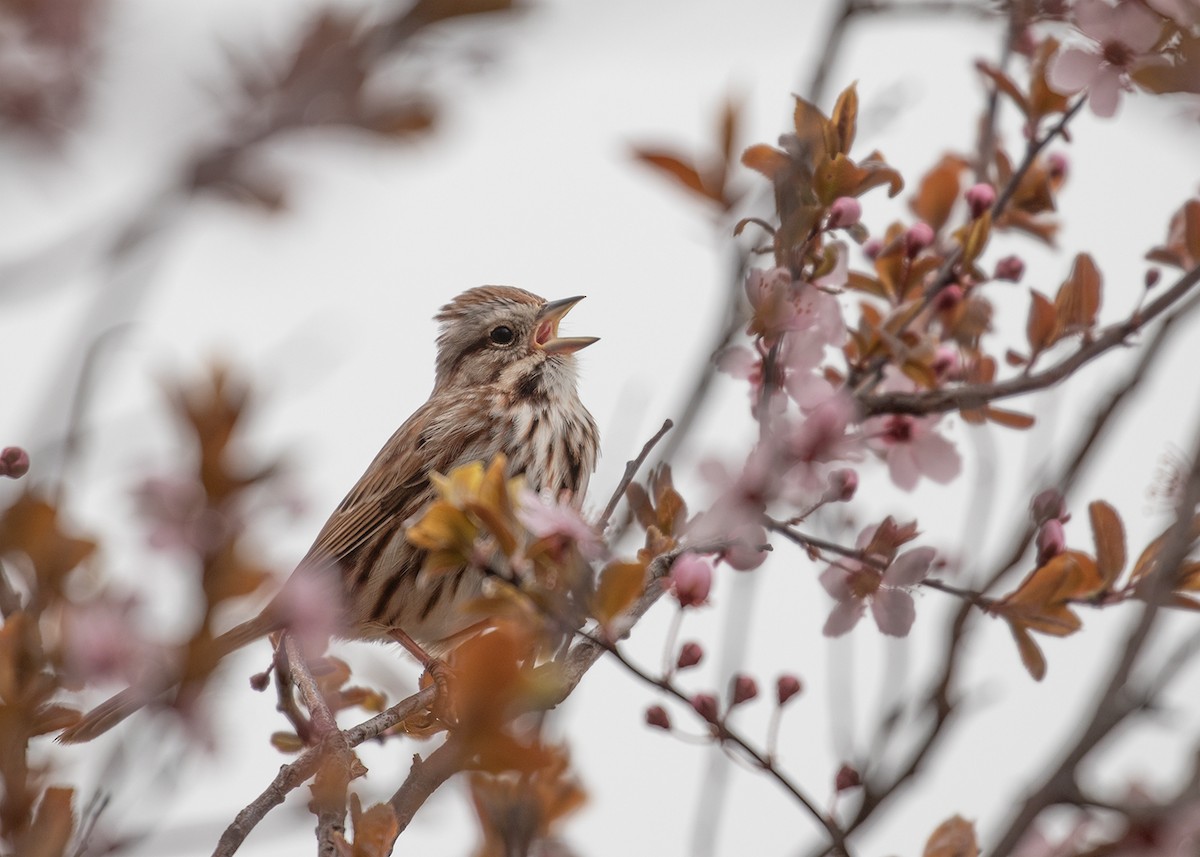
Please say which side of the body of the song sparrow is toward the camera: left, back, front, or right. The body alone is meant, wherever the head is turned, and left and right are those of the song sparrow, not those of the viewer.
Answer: right

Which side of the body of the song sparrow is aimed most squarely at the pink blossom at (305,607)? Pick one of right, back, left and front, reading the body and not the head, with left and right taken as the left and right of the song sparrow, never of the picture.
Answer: right

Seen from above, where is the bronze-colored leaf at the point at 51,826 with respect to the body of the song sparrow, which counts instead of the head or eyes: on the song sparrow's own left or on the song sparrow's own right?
on the song sparrow's own right
